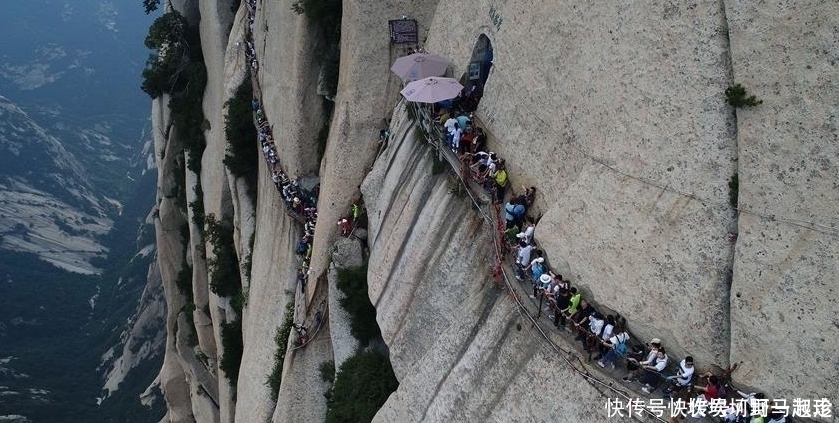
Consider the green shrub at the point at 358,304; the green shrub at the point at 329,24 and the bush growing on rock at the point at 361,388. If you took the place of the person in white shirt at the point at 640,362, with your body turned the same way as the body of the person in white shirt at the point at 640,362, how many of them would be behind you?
0

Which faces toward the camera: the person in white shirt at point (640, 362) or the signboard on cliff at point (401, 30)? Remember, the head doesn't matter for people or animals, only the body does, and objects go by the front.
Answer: the signboard on cliff

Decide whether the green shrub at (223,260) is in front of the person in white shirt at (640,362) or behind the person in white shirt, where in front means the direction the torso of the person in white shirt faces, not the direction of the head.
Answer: in front

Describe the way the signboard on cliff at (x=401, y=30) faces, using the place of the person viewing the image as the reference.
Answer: facing the viewer

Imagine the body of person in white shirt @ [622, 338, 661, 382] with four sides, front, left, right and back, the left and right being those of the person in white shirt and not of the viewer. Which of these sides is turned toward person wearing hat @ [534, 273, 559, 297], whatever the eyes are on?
front

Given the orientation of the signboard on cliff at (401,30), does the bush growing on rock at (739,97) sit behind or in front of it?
in front

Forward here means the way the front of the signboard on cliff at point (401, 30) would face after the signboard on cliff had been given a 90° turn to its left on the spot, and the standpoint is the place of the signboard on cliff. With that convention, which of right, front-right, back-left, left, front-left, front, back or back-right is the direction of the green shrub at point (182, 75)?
back-left

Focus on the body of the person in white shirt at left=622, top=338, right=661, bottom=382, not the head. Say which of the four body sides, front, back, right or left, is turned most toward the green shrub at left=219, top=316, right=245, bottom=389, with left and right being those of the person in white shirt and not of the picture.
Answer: front
